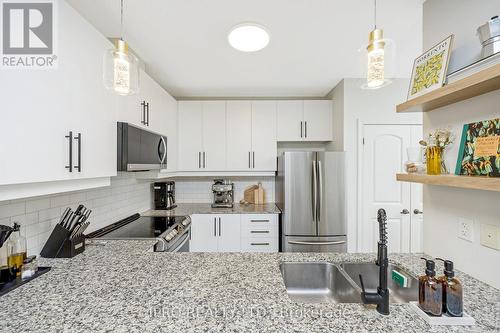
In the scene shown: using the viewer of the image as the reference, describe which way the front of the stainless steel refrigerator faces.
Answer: facing the viewer

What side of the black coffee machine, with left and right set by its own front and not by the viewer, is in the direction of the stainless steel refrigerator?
front

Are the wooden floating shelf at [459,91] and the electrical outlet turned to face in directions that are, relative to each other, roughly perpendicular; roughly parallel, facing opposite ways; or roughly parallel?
roughly parallel

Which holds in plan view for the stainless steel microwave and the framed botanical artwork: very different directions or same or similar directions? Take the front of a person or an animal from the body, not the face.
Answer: very different directions

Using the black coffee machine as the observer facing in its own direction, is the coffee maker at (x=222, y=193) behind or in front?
in front

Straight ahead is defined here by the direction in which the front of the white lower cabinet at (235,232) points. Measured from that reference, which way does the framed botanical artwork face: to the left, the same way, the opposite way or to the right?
to the right

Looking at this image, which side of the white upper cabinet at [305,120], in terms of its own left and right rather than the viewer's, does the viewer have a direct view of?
front

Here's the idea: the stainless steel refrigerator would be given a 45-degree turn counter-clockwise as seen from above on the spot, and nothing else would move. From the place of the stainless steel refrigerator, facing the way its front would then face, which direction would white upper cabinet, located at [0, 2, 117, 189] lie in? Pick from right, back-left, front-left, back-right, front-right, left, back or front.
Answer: right

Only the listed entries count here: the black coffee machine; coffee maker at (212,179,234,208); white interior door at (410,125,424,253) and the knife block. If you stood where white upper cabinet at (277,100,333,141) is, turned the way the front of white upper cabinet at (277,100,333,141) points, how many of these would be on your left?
1

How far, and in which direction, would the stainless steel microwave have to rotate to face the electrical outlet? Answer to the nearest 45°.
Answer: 0° — it already faces it

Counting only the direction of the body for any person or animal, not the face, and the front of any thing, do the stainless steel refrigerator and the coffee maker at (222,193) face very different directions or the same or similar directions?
same or similar directions

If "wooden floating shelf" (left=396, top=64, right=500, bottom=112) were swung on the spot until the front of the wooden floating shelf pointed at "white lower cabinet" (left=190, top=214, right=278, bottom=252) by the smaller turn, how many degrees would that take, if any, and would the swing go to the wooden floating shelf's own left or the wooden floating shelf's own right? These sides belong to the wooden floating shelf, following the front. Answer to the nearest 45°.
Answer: approximately 45° to the wooden floating shelf's own right

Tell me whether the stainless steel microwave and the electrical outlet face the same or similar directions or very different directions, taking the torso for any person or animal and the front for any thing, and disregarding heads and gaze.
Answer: very different directions

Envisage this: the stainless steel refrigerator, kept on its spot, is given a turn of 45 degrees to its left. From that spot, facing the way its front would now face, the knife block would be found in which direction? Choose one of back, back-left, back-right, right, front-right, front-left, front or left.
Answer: right

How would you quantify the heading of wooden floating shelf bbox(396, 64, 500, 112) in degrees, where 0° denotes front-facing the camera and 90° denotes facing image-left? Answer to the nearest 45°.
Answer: approximately 45°

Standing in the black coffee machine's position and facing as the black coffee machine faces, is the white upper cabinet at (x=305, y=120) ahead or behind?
ahead

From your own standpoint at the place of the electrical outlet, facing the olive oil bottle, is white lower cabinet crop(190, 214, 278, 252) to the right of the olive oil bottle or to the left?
right

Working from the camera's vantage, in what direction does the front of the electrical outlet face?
facing the viewer and to the left of the viewer

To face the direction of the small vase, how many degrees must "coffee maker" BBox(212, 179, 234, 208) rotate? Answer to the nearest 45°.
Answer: approximately 45° to its left
